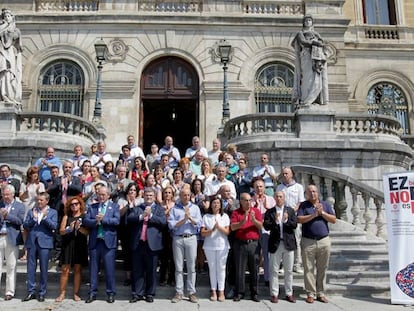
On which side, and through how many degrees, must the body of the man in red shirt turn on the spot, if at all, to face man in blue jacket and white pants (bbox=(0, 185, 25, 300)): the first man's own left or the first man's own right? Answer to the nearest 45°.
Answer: approximately 90° to the first man's own right

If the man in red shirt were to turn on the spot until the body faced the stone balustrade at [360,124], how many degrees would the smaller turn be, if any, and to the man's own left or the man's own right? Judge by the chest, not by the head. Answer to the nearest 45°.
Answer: approximately 135° to the man's own left

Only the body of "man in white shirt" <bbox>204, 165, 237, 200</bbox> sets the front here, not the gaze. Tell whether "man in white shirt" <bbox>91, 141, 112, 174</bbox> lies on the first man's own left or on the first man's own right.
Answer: on the first man's own right

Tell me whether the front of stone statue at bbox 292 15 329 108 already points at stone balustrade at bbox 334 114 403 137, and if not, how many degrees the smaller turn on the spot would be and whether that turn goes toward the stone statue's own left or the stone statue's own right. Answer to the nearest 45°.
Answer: approximately 135° to the stone statue's own left

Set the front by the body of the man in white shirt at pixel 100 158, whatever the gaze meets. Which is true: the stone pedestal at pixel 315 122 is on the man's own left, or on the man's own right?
on the man's own left

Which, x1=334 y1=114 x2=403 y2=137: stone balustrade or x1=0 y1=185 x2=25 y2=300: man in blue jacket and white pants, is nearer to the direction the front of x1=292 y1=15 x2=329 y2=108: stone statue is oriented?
the man in blue jacket and white pants

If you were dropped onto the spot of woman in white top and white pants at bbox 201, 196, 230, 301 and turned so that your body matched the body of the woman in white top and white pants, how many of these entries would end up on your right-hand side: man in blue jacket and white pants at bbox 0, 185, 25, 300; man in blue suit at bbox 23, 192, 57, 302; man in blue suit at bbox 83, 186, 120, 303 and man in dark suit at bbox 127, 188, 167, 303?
4

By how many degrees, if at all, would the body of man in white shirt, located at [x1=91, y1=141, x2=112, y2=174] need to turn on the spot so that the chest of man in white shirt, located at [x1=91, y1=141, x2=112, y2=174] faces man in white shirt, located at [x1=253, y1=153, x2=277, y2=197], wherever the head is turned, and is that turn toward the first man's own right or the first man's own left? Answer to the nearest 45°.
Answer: approximately 45° to the first man's own left

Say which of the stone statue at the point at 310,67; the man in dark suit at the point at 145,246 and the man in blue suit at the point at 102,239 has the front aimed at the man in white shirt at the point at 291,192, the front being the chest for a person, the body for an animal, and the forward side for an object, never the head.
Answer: the stone statue

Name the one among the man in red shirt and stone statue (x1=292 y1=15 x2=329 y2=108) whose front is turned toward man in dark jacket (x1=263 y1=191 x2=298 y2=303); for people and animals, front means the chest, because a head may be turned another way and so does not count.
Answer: the stone statue

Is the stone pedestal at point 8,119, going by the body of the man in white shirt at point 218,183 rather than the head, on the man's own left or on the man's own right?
on the man's own right

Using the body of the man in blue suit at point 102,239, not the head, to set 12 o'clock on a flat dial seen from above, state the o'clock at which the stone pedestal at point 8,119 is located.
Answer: The stone pedestal is roughly at 5 o'clock from the man in blue suit.

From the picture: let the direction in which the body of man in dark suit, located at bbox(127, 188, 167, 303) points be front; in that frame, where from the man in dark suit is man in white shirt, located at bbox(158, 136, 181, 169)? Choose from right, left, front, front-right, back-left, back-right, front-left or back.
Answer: back
